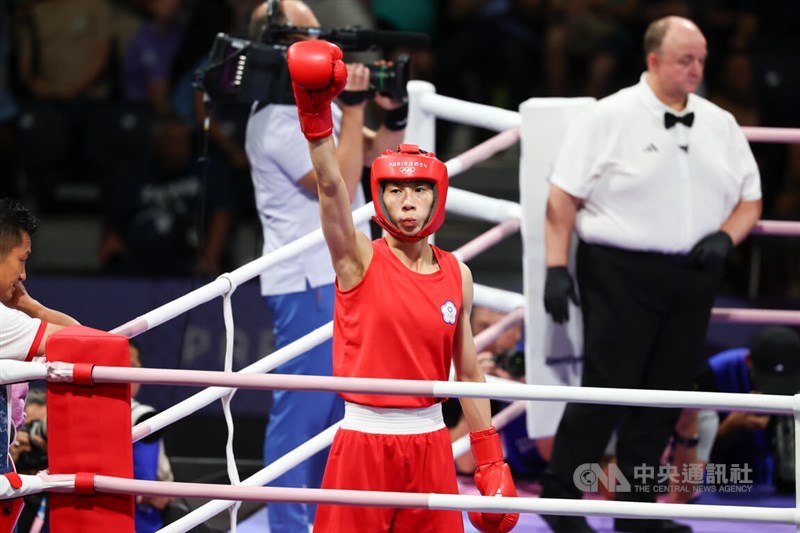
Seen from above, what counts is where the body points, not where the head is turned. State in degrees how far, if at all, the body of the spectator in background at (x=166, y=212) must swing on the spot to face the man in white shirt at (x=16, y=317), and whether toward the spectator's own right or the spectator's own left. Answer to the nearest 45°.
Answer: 0° — they already face them

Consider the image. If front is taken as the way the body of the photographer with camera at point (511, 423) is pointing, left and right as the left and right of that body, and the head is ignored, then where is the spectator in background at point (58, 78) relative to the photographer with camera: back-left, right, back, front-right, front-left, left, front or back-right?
back-right

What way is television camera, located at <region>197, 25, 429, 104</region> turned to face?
to the viewer's right

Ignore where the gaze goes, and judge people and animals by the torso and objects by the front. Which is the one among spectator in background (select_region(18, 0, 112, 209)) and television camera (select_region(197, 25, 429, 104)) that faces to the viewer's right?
the television camera

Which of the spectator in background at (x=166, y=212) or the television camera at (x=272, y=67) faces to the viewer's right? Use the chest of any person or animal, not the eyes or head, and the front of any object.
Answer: the television camera

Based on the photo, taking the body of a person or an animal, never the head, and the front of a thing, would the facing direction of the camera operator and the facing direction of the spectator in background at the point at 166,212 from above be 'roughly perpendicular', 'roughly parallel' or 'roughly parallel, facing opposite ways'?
roughly perpendicular

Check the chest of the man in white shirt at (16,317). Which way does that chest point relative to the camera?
to the viewer's right
